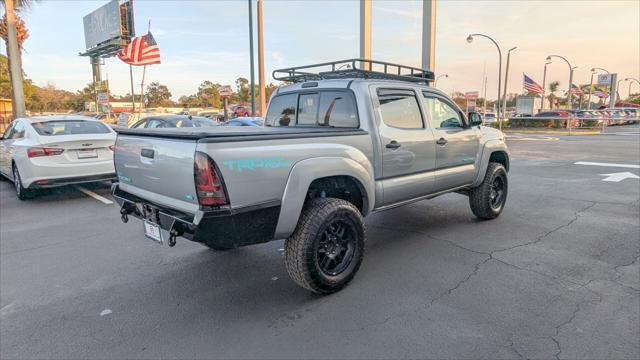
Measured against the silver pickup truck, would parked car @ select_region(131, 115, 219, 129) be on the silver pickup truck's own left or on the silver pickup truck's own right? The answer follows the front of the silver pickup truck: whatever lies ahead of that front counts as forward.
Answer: on the silver pickup truck's own left

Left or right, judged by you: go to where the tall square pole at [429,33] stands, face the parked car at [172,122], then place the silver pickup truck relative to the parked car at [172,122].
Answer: left

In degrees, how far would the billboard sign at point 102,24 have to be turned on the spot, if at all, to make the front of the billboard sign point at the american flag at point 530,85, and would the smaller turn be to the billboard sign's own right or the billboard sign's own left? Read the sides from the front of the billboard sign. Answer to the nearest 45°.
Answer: approximately 90° to the billboard sign's own left

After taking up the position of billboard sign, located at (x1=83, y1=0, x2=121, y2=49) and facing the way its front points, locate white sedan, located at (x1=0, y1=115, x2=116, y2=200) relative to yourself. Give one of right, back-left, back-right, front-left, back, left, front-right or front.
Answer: front-left

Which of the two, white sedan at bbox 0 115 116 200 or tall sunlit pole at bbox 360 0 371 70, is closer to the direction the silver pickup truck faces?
the tall sunlit pole

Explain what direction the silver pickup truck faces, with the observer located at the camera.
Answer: facing away from the viewer and to the right of the viewer

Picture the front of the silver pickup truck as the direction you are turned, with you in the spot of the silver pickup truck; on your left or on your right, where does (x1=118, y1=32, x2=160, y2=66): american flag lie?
on your left

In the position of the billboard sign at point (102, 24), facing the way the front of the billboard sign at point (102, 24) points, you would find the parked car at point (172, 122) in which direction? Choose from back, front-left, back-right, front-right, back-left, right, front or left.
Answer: front-left

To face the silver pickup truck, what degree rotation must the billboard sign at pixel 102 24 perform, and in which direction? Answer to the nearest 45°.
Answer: approximately 45° to its left

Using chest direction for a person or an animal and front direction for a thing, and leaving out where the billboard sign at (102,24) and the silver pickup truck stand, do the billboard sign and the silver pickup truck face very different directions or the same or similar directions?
very different directions
